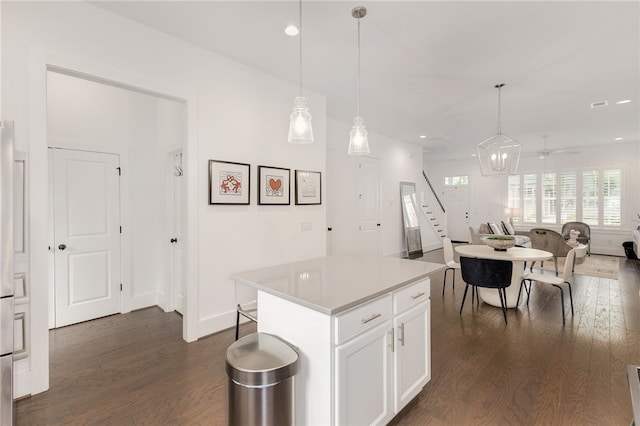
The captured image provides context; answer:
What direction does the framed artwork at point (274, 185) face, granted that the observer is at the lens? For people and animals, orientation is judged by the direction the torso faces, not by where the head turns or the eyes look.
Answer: facing the viewer and to the right of the viewer

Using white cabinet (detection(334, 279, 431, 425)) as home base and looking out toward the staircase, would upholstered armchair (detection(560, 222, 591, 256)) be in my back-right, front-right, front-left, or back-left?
front-right

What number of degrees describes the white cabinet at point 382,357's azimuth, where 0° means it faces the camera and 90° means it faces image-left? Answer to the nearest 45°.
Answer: approximately 315°

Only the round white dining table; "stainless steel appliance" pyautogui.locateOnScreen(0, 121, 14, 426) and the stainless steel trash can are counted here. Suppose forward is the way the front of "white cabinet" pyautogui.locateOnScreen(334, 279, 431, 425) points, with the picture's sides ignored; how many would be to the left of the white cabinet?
1

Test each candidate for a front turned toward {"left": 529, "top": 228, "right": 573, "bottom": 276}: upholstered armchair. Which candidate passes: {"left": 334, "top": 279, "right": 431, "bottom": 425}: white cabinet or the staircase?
the staircase

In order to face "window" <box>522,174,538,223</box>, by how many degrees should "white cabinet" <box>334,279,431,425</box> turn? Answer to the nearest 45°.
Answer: approximately 90° to its left

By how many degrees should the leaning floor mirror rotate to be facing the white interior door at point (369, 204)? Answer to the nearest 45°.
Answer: approximately 90° to its right

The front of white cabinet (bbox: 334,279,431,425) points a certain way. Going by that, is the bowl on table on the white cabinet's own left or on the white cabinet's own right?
on the white cabinet's own left

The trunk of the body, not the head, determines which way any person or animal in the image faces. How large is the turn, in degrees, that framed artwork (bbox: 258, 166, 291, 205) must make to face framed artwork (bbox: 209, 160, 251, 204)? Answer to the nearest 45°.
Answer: approximately 90° to its right

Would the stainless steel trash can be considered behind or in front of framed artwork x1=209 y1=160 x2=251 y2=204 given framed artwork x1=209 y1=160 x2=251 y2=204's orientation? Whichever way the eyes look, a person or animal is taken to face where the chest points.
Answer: in front

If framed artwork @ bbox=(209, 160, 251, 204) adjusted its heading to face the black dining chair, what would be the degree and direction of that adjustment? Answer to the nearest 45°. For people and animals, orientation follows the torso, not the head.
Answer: approximately 45° to its left
